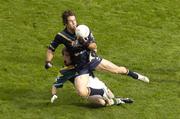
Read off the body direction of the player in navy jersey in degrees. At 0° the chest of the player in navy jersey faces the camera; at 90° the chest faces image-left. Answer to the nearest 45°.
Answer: approximately 315°
